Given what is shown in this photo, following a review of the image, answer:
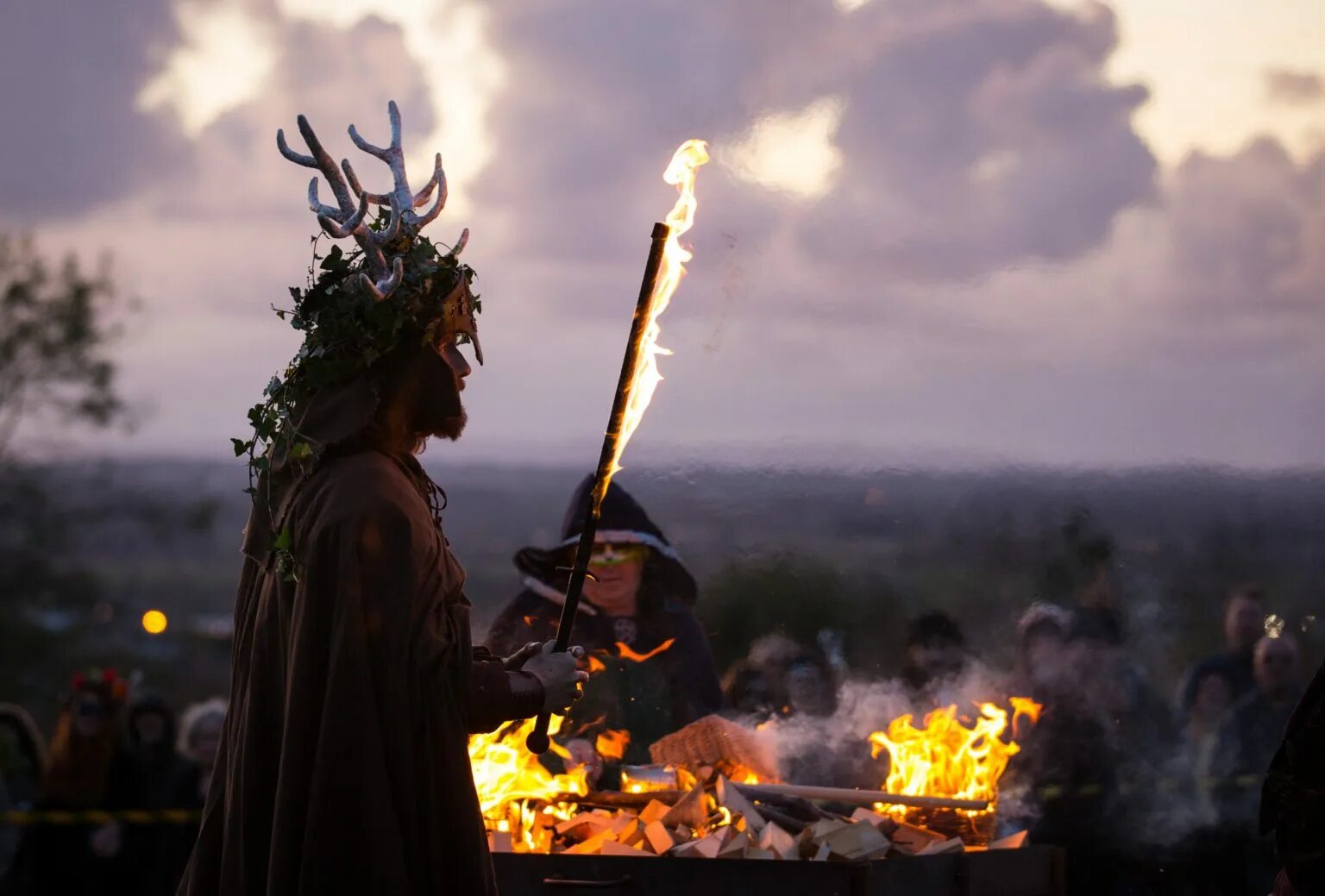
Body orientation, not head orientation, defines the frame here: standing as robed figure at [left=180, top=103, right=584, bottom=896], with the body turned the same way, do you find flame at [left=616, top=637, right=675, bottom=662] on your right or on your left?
on your left

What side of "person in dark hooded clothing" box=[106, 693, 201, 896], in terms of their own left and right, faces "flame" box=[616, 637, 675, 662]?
left

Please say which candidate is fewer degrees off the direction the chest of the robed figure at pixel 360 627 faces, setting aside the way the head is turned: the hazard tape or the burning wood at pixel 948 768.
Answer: the burning wood

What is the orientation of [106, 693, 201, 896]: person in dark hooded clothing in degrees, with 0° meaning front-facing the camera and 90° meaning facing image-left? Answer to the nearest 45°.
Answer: approximately 0°

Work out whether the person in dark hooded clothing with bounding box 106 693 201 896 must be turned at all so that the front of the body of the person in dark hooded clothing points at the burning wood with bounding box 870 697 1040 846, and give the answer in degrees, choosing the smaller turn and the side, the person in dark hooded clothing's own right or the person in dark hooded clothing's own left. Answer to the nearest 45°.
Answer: approximately 45° to the person in dark hooded clothing's own left

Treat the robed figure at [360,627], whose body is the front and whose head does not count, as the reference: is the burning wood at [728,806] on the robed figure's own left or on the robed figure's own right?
on the robed figure's own left

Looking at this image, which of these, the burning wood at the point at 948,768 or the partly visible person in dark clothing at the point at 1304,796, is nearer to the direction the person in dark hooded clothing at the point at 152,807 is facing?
the partly visible person in dark clothing

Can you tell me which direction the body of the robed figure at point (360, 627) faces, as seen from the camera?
to the viewer's right

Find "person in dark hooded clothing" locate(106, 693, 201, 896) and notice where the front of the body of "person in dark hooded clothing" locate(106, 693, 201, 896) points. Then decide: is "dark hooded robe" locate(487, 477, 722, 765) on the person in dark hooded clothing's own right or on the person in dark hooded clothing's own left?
on the person in dark hooded clothing's own left
